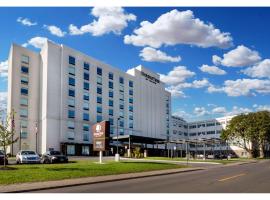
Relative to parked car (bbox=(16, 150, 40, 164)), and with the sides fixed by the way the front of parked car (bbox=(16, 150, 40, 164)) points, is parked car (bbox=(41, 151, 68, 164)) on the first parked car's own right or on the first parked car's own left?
on the first parked car's own left

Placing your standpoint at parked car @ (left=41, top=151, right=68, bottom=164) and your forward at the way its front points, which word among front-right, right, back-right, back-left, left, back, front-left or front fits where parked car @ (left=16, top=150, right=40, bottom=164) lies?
right

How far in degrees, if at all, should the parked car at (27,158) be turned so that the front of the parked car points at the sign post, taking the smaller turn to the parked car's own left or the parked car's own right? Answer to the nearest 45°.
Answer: approximately 45° to the parked car's own left

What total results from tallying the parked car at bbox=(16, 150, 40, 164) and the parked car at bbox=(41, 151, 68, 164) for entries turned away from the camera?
0

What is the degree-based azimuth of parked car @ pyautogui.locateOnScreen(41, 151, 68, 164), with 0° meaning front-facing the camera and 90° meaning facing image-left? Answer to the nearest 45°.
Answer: approximately 315°
